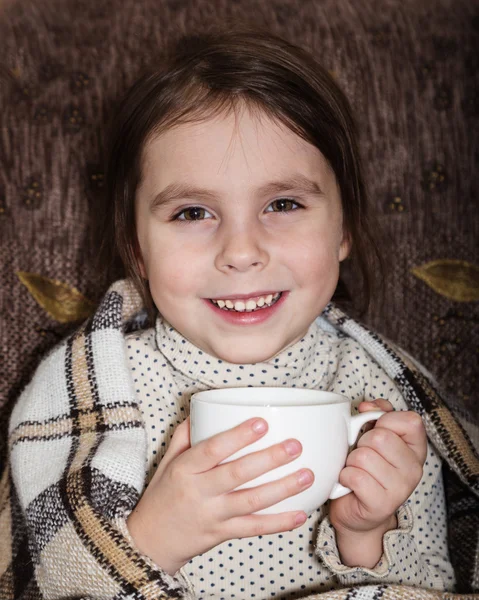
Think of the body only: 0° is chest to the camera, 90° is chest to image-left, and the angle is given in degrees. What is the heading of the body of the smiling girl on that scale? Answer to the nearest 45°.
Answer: approximately 0°
